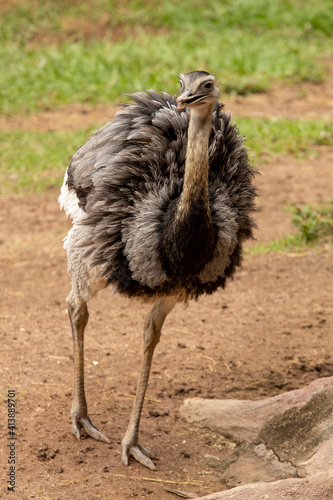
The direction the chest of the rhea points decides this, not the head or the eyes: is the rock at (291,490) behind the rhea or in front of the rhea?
in front

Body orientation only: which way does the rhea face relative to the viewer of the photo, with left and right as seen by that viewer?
facing the viewer and to the right of the viewer
